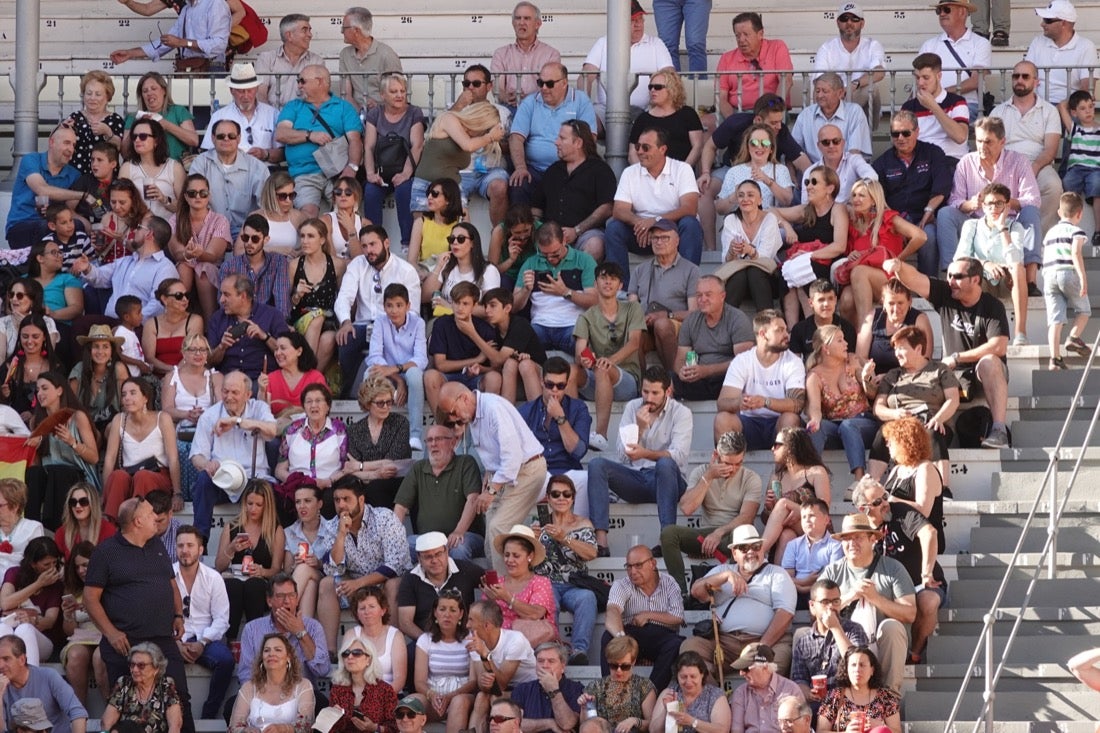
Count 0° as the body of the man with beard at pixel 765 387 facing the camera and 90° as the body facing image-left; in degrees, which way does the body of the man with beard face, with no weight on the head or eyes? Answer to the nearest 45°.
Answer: approximately 0°

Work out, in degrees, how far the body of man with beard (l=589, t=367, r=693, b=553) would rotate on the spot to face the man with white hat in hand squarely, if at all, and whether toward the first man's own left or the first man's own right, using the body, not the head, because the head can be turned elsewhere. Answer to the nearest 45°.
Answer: approximately 45° to the first man's own right

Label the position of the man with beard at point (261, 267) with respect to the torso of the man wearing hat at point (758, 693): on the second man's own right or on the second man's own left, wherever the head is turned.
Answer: on the second man's own right

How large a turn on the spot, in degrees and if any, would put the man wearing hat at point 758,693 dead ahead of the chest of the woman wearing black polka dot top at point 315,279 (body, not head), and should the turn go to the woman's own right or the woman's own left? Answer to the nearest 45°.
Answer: approximately 45° to the woman's own left

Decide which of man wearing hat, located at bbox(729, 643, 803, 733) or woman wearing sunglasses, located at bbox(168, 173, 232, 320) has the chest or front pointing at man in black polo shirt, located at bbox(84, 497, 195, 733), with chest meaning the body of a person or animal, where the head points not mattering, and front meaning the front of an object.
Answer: the woman wearing sunglasses

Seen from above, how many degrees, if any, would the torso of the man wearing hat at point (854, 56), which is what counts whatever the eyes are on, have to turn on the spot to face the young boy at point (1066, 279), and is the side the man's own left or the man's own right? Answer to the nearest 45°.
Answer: approximately 45° to the man's own left

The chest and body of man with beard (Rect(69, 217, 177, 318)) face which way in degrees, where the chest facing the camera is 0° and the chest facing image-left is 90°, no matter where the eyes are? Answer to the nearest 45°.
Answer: approximately 45°

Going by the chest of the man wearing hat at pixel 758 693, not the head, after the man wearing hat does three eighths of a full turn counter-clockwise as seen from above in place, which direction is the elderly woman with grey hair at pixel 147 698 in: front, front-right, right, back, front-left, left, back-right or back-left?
back-left
